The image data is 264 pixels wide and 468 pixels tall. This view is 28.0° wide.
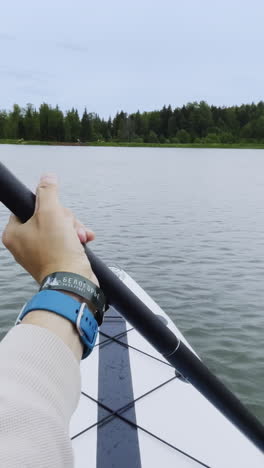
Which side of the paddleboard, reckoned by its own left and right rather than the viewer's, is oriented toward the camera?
back
